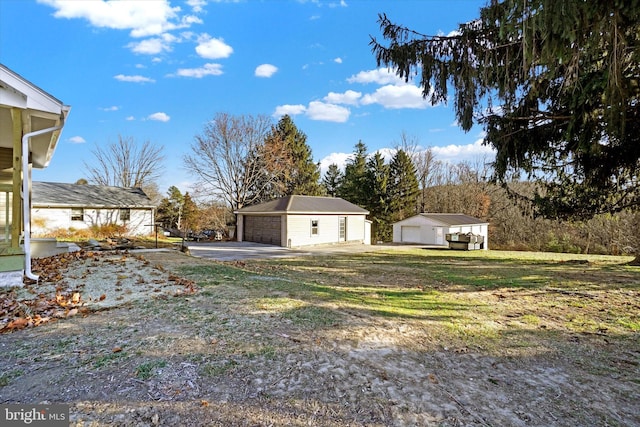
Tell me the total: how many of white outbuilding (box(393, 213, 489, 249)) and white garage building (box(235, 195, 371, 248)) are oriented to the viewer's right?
0

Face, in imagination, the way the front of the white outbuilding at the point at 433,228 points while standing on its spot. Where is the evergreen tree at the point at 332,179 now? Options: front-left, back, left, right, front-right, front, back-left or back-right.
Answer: right

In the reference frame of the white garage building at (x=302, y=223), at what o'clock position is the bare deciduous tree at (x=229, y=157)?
The bare deciduous tree is roughly at 3 o'clock from the white garage building.

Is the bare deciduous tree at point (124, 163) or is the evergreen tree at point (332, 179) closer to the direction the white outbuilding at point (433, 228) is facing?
the bare deciduous tree

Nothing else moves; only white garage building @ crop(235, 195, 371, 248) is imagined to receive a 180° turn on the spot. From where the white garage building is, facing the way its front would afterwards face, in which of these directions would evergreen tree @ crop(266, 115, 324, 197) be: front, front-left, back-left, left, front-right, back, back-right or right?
front-left

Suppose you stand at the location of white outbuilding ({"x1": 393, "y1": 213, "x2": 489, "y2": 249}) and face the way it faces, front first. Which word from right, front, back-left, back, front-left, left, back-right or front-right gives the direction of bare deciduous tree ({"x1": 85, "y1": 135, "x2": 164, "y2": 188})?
front-right

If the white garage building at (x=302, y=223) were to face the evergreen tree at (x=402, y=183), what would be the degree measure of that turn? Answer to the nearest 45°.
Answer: approximately 180°

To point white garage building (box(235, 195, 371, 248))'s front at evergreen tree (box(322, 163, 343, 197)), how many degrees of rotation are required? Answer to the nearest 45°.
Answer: approximately 135° to its right
